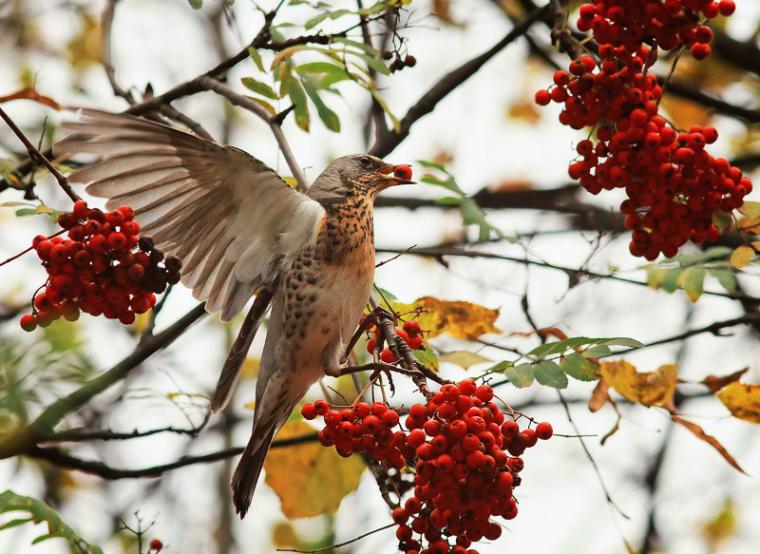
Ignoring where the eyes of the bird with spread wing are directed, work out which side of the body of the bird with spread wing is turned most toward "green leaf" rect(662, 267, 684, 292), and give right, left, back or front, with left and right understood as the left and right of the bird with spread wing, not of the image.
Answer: front

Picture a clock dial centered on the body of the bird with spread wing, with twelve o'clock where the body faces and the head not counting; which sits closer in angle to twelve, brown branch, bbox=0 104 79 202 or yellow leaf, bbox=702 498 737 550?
the yellow leaf

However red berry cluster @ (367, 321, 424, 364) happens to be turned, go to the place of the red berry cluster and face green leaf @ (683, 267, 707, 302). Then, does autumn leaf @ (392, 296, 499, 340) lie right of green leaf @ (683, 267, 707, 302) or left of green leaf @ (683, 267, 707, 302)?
left

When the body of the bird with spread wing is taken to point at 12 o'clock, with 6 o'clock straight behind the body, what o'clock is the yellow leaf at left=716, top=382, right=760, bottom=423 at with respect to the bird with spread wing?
The yellow leaf is roughly at 12 o'clock from the bird with spread wing.

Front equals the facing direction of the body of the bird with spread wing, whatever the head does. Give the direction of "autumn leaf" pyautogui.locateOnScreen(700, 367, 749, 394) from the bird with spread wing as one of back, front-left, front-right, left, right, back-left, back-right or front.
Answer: front

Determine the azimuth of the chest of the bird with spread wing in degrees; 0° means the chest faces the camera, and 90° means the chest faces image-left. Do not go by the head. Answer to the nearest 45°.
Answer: approximately 270°

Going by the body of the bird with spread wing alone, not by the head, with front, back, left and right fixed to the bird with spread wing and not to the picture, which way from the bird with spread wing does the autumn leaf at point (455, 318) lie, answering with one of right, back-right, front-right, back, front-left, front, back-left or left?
front

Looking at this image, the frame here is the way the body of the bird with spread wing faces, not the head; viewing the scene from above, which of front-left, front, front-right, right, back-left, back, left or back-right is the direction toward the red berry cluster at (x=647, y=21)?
front-right
